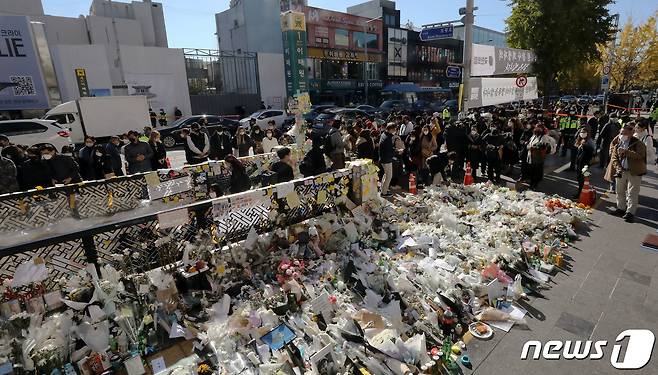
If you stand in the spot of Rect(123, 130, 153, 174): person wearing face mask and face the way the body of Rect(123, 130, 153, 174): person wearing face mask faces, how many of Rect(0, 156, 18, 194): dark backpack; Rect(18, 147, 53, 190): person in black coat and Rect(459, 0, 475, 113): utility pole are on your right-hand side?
2

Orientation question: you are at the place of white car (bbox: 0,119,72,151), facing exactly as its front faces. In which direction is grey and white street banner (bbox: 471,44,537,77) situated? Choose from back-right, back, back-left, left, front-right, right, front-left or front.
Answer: back-left

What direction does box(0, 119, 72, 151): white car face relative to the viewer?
to the viewer's left

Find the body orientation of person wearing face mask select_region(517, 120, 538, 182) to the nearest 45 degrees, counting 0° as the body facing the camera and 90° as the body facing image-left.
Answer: approximately 45°
